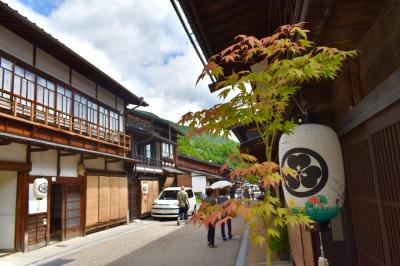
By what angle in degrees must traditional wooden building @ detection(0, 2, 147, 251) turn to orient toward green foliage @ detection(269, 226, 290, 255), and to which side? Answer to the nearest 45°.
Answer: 0° — it already faces it

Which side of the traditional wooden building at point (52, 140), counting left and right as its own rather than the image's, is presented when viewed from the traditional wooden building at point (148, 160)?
left

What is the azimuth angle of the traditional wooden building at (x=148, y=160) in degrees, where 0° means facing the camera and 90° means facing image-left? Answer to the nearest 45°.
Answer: approximately 315°

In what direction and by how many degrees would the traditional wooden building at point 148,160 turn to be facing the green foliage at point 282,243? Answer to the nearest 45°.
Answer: approximately 45° to its right

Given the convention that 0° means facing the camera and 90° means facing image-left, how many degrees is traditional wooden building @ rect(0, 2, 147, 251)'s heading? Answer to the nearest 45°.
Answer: approximately 315°

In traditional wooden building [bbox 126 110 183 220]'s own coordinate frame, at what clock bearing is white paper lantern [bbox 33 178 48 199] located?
The white paper lantern is roughly at 2 o'clock from the traditional wooden building.

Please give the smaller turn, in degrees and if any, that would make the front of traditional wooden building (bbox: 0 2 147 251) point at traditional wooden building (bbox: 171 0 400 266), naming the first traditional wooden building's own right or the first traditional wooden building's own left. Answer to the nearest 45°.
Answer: approximately 45° to the first traditional wooden building's own right

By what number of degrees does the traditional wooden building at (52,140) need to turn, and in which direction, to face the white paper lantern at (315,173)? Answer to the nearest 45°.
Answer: approximately 45° to its right

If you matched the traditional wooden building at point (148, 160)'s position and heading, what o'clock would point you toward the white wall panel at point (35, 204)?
The white wall panel is roughly at 2 o'clock from the traditional wooden building.
